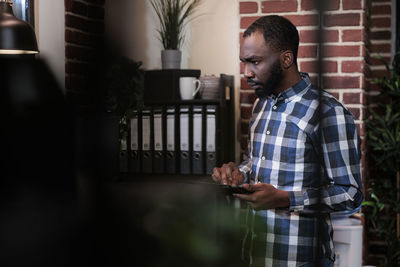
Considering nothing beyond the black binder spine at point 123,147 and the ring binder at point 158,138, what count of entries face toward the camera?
2

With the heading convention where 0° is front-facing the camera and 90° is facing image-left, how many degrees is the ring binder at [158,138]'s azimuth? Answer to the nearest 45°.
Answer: approximately 0°

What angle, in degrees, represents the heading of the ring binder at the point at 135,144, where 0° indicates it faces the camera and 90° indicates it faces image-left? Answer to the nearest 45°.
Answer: approximately 0°
